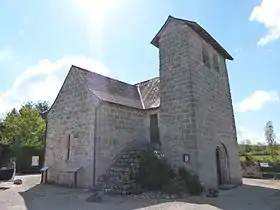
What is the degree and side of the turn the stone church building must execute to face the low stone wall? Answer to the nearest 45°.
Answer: approximately 90° to its left

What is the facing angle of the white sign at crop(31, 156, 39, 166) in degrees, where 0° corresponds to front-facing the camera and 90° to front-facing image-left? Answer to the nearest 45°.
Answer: approximately 0°

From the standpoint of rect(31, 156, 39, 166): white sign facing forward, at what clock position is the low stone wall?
The low stone wall is roughly at 10 o'clock from the white sign.
